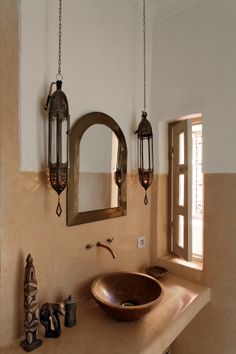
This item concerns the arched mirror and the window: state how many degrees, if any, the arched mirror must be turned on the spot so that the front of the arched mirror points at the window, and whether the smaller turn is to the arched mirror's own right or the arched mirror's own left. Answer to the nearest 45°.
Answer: approximately 90° to the arched mirror's own left
